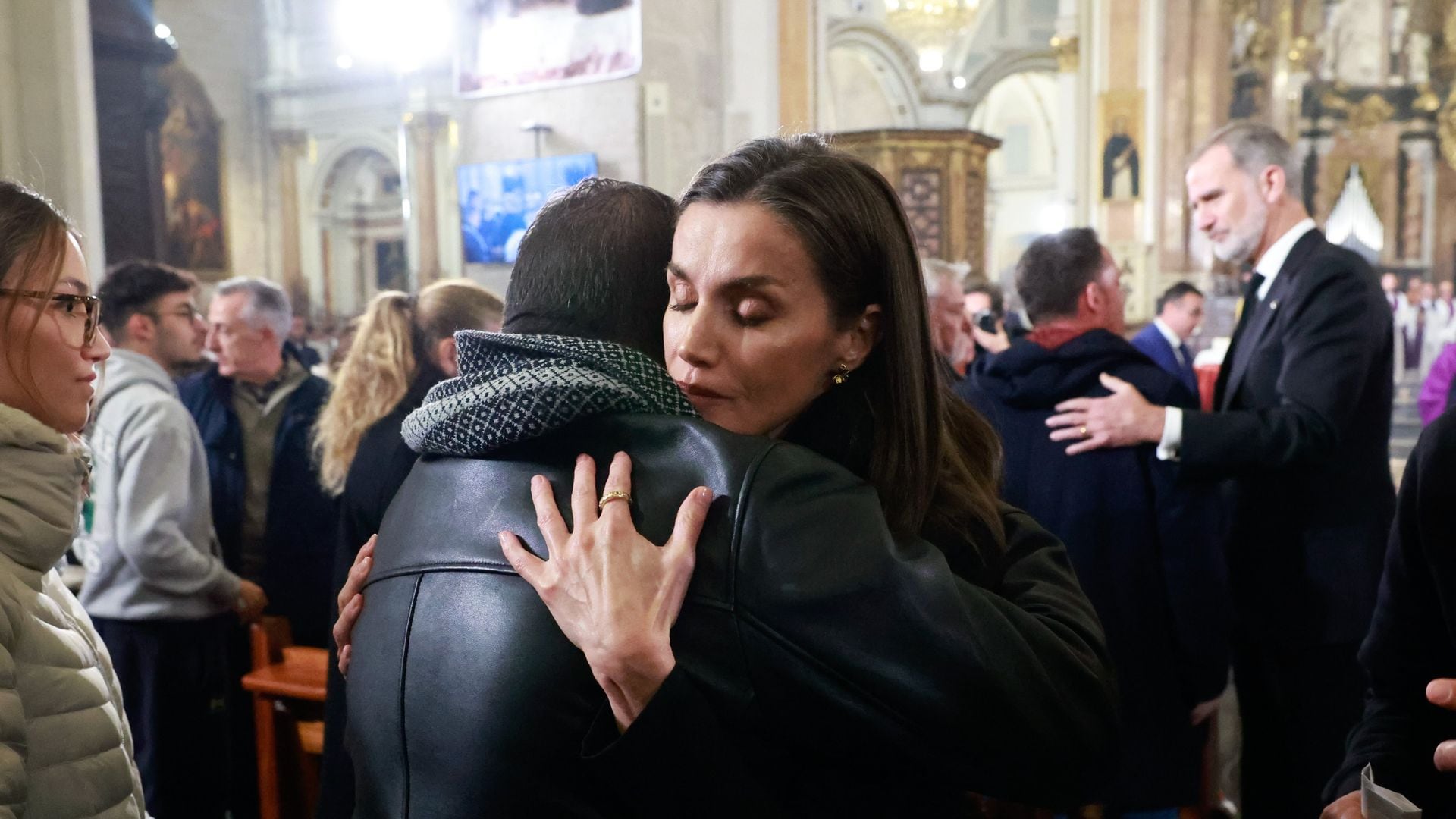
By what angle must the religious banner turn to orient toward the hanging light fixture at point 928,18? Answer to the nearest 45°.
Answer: approximately 135° to its left

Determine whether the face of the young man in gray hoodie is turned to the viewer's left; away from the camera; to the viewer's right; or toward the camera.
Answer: to the viewer's right

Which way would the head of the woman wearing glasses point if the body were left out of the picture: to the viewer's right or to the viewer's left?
to the viewer's right

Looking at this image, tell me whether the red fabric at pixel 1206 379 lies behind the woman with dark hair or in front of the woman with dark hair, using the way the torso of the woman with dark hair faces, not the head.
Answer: behind

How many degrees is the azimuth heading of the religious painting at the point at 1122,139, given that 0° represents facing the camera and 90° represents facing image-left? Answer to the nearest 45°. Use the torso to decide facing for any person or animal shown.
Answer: approximately 0°

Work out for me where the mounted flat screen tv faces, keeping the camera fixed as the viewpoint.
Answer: facing the viewer

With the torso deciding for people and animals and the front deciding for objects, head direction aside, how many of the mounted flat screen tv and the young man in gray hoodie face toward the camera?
1

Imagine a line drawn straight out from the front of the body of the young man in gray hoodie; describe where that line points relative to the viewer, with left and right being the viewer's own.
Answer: facing to the right of the viewer

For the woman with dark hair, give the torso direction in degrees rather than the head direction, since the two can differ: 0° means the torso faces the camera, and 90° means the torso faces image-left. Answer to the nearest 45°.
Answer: approximately 45°

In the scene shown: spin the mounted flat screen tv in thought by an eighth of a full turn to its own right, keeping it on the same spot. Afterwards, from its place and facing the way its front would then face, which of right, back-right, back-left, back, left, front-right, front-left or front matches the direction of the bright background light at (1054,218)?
back

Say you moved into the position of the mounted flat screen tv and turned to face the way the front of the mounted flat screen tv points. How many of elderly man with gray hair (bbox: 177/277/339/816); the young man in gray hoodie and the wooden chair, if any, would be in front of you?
3

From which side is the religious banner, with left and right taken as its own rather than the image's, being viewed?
front

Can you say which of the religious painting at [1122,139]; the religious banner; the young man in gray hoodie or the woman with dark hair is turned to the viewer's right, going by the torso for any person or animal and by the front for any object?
the young man in gray hoodie

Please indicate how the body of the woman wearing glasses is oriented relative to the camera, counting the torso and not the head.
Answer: to the viewer's right

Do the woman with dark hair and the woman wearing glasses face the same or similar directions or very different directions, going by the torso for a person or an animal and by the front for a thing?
very different directions

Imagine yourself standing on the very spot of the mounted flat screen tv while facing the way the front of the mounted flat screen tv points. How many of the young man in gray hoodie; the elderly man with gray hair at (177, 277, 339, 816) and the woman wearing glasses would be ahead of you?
3

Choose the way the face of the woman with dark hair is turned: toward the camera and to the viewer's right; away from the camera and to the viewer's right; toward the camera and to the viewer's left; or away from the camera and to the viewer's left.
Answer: toward the camera and to the viewer's left

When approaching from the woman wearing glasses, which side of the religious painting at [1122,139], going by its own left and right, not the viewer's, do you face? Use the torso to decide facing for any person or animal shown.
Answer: front
